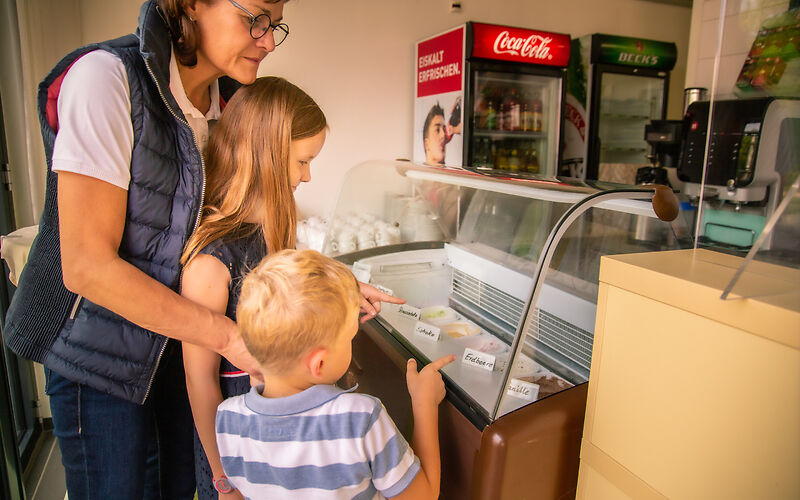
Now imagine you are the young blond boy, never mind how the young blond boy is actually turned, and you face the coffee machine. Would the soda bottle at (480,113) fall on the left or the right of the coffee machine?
left

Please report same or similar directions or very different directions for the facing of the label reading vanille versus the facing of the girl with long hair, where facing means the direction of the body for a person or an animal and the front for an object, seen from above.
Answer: very different directions

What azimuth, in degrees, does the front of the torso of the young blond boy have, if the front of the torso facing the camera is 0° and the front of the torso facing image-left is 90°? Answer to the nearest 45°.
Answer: approximately 225°

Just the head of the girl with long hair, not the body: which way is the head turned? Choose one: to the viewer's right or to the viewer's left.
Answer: to the viewer's right

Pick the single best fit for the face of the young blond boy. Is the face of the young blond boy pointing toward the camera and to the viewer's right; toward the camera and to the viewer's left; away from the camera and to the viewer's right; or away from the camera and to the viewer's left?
away from the camera and to the viewer's right

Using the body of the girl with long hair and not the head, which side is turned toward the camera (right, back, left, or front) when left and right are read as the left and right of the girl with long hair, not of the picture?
right

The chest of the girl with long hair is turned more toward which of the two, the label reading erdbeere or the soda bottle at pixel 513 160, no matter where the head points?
the label reading erdbeere

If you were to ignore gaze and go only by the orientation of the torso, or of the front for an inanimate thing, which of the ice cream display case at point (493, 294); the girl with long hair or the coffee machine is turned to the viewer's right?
the girl with long hair

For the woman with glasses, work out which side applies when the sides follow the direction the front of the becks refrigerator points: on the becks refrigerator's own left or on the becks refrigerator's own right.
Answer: on the becks refrigerator's own right
